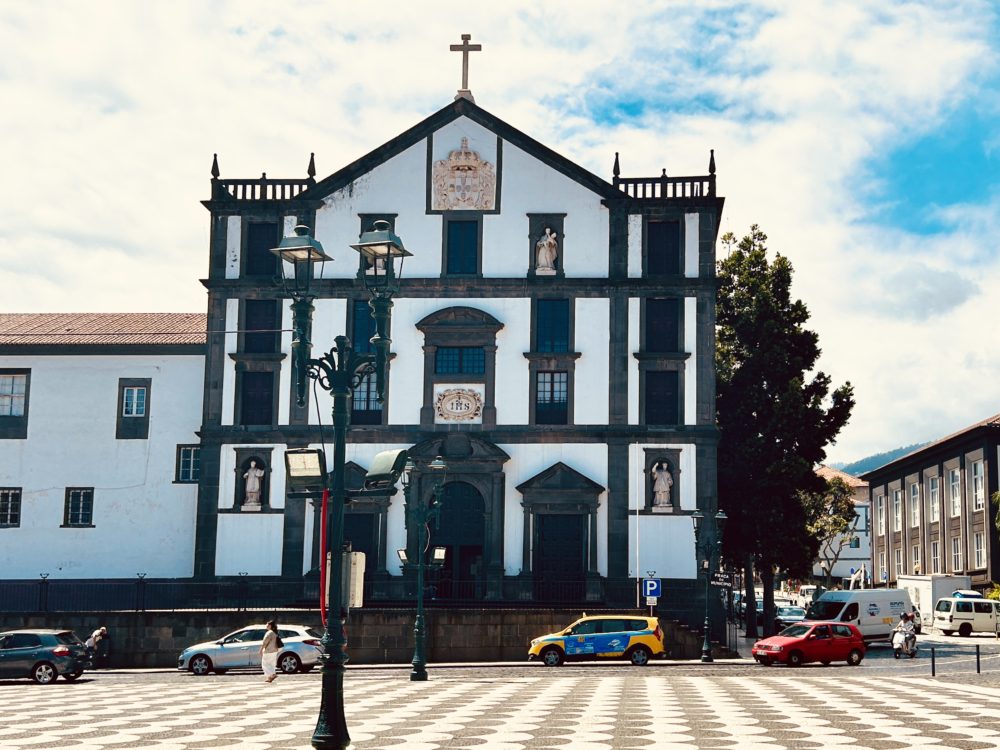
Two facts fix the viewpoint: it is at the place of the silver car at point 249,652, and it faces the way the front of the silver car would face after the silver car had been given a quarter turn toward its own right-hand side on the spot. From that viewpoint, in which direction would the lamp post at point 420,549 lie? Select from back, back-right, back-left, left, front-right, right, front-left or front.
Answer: right

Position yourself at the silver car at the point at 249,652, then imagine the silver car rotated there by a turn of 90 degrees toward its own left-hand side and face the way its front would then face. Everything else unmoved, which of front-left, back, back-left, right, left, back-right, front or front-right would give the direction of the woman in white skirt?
front

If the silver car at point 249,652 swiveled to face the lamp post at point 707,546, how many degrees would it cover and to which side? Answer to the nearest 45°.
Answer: approximately 180°

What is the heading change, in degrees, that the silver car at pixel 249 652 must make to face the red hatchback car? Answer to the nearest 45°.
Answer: approximately 180°

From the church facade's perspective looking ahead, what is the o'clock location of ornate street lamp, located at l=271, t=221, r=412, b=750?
The ornate street lamp is roughly at 12 o'clock from the church facade.

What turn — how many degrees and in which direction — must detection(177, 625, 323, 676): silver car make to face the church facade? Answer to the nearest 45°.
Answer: approximately 135° to its right

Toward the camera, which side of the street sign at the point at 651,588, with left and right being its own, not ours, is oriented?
front

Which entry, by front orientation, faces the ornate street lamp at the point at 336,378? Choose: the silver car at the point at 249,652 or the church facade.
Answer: the church facade

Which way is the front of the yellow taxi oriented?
to the viewer's left

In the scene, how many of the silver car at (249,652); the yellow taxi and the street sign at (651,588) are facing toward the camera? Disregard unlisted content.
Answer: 1

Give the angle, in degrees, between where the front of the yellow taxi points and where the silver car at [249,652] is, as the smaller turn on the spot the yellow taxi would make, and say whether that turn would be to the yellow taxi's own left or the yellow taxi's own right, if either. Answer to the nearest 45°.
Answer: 0° — it already faces it

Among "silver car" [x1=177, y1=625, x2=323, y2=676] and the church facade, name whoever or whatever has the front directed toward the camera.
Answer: the church facade

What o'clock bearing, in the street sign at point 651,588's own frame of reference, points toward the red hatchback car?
The red hatchback car is roughly at 10 o'clock from the street sign.

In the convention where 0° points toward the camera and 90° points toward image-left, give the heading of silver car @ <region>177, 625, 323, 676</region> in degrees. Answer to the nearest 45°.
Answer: approximately 90°

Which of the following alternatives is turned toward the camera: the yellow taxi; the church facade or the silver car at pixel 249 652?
the church facade
